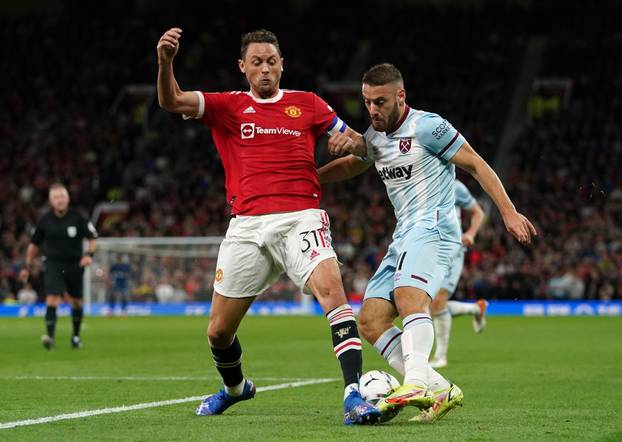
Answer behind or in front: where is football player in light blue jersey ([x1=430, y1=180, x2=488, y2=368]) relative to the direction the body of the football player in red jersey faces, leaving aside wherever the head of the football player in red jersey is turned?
behind

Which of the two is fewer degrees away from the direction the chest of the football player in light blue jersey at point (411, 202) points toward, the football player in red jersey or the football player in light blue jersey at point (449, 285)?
the football player in red jersey

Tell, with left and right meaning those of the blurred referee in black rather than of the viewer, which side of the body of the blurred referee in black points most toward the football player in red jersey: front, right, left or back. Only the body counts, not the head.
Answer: front

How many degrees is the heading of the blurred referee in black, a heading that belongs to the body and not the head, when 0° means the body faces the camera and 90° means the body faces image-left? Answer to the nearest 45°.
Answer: approximately 0°

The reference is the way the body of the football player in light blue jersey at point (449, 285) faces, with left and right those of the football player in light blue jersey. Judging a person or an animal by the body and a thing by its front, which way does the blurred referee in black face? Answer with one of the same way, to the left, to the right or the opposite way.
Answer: to the left

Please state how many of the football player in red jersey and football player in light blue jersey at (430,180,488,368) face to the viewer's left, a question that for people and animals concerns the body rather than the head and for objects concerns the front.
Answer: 1

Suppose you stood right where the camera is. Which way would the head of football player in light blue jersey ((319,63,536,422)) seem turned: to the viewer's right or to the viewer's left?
to the viewer's left

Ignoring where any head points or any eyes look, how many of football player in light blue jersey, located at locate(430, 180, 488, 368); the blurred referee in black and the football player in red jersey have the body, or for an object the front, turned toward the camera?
2

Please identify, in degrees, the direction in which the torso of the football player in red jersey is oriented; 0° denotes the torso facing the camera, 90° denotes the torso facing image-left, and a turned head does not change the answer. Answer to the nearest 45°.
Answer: approximately 0°

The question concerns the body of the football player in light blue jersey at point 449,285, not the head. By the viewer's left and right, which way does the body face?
facing to the left of the viewer

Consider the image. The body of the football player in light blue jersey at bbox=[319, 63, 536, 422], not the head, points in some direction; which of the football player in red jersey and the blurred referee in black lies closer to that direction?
the football player in red jersey

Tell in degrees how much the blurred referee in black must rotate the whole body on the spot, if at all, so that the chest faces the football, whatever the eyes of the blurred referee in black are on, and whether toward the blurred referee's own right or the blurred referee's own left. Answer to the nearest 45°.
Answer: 0° — they already face it

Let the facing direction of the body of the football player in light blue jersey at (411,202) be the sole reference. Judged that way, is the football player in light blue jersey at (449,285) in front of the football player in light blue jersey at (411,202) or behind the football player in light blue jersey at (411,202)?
behind
